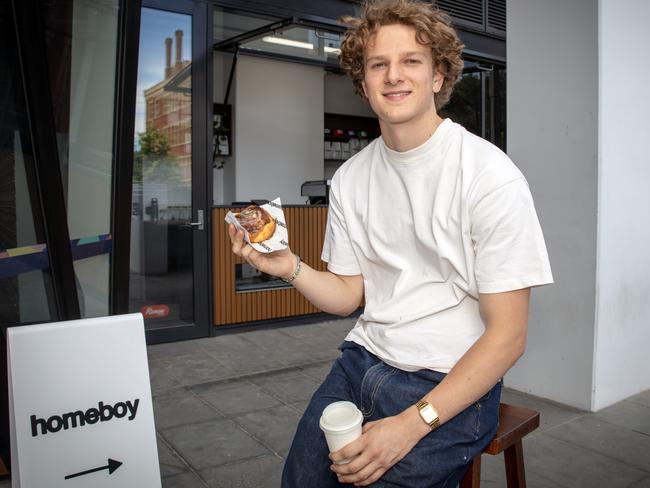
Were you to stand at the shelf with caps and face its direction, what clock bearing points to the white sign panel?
The white sign panel is roughly at 12 o'clock from the shelf with caps.

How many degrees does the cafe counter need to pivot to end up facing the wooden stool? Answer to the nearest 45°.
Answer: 0° — it already faces it

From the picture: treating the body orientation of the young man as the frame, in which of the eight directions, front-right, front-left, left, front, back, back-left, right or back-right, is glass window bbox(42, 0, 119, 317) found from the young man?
right

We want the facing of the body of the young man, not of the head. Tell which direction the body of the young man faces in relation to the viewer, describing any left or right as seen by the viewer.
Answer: facing the viewer and to the left of the viewer

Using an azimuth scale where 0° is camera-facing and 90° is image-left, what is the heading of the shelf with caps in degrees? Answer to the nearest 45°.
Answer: approximately 0°

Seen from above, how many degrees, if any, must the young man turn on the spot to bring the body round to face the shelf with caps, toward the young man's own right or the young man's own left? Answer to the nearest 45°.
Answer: approximately 135° to the young man's own right

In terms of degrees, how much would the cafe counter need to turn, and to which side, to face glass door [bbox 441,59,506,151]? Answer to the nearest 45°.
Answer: approximately 135° to its left

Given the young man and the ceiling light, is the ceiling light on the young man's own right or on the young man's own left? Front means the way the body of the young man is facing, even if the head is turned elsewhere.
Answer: on the young man's own right

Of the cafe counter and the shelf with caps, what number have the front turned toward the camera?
2

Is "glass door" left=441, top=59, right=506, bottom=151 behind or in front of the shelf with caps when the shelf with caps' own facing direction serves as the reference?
in front

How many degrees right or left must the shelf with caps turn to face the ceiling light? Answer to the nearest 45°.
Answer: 0° — it already faces it
